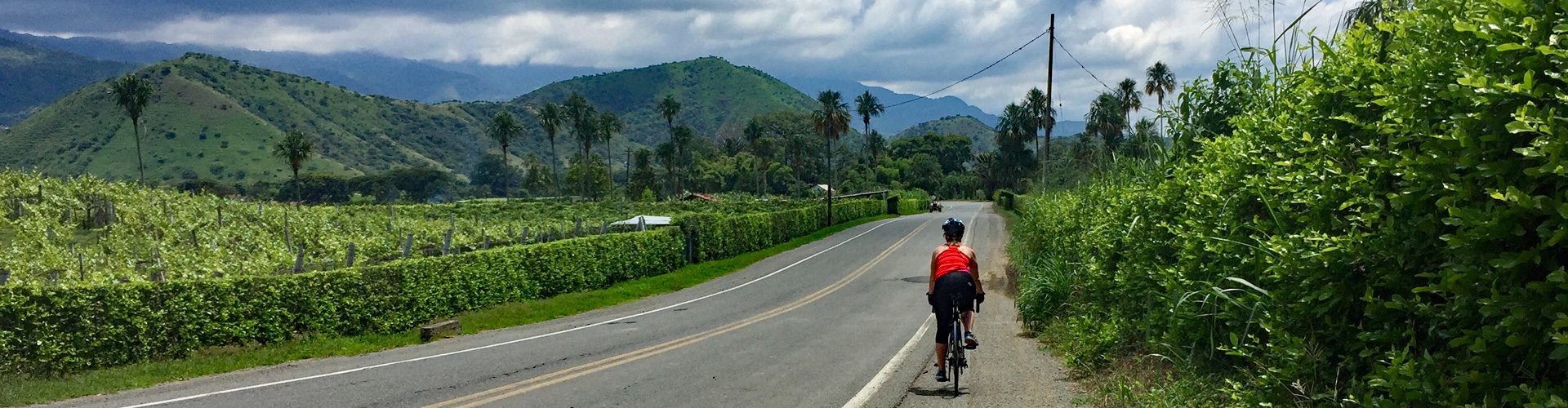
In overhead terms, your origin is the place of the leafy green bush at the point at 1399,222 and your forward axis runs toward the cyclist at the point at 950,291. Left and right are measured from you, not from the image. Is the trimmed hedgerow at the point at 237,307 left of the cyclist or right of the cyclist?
left

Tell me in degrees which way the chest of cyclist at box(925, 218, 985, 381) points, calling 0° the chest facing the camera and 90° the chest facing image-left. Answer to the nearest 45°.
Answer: approximately 180°

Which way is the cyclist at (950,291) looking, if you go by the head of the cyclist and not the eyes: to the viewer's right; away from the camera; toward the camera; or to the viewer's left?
away from the camera

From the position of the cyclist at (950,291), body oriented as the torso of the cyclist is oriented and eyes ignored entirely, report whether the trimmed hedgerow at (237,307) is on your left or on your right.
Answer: on your left

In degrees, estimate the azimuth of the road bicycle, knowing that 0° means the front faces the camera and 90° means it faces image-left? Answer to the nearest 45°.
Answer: approximately 180°

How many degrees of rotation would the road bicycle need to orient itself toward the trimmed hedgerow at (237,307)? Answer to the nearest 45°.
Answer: approximately 90° to its left
